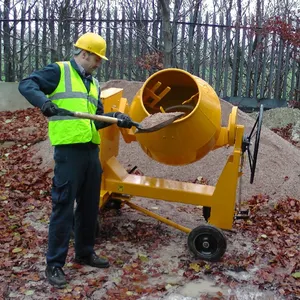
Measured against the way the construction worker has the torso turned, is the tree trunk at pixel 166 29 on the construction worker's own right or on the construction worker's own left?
on the construction worker's own left

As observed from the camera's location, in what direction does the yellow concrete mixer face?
facing the viewer and to the left of the viewer

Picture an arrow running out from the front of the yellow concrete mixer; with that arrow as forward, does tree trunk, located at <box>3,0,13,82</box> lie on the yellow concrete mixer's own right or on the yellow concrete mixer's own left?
on the yellow concrete mixer's own right

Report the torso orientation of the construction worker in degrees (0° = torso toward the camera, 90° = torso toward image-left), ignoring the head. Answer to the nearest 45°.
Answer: approximately 315°

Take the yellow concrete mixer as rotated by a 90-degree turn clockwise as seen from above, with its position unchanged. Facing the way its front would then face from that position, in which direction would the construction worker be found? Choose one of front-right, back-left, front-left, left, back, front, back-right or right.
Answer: left

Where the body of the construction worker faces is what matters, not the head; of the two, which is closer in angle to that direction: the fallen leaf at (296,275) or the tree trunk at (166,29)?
the fallen leaf

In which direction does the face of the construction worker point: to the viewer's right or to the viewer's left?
to the viewer's right

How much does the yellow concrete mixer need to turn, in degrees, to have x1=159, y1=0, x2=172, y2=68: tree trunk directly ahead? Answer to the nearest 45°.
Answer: approximately 135° to its right

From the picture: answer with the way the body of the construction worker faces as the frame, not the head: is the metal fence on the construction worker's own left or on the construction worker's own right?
on the construction worker's own left

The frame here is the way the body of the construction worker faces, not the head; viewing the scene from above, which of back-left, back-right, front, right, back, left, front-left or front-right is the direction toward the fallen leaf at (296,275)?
front-left
